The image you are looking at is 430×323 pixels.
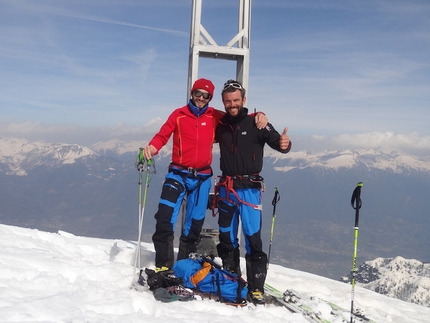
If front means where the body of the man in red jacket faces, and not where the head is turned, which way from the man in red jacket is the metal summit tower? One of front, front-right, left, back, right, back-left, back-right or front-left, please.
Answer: back

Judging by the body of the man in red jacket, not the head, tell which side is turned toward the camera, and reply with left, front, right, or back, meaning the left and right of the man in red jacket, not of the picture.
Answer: front

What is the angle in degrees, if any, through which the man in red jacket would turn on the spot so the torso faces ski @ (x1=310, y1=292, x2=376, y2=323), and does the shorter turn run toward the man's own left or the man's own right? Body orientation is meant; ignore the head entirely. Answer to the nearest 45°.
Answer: approximately 90° to the man's own left

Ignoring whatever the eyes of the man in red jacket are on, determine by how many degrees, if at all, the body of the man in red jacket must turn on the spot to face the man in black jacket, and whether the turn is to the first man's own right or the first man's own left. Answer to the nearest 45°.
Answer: approximately 90° to the first man's own left
